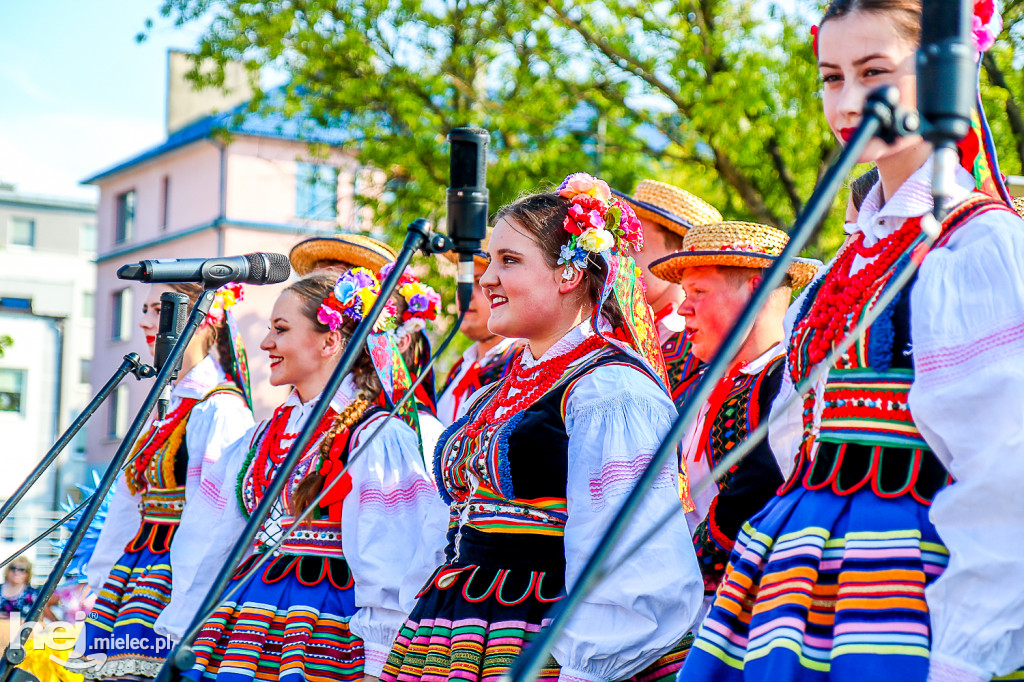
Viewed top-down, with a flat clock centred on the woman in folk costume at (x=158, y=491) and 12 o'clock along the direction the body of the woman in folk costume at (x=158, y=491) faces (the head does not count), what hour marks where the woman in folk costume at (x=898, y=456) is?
the woman in folk costume at (x=898, y=456) is roughly at 10 o'clock from the woman in folk costume at (x=158, y=491).

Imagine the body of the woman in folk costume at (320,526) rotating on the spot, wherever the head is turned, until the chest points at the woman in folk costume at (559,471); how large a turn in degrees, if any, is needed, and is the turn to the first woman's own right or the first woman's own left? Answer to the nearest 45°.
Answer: approximately 90° to the first woman's own left

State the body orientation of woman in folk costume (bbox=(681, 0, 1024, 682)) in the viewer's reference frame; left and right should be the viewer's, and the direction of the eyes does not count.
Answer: facing the viewer and to the left of the viewer

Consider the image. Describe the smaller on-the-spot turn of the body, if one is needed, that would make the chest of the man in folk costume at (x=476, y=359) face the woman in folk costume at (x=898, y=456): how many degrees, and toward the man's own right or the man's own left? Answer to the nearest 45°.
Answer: approximately 45° to the man's own left

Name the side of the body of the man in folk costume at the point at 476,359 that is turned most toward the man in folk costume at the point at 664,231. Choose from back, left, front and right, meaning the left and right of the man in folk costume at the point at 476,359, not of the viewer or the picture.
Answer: left
